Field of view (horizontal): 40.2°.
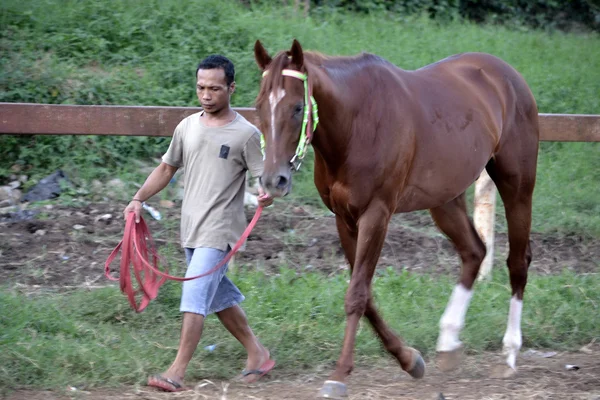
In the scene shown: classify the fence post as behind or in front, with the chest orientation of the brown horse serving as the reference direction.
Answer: behind

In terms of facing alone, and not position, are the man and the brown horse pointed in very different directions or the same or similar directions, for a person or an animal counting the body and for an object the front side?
same or similar directions

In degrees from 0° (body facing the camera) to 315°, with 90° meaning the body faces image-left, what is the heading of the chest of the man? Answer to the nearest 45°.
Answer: approximately 45°

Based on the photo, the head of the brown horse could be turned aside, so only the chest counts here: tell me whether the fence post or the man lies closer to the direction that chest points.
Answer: the man

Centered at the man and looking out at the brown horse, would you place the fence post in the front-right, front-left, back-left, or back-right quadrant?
front-left

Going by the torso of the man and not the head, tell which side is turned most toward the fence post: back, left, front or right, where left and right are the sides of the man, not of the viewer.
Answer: back

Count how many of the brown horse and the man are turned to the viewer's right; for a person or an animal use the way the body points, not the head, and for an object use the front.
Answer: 0
